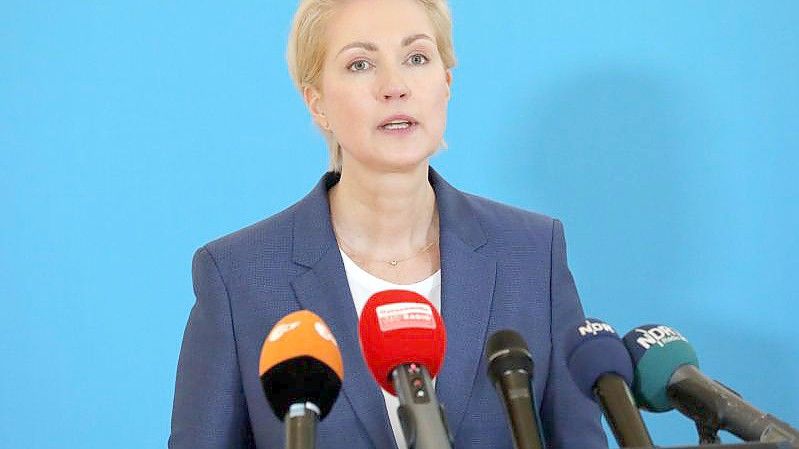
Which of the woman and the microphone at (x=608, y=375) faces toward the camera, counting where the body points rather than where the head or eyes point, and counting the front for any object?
the woman

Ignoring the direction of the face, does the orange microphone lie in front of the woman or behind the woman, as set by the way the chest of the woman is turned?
in front

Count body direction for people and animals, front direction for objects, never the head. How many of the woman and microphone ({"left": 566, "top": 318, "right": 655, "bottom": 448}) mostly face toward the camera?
1

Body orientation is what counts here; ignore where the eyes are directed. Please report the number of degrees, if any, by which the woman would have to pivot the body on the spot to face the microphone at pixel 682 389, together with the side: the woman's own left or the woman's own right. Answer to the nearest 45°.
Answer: approximately 45° to the woman's own left

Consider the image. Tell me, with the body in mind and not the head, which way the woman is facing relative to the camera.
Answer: toward the camera

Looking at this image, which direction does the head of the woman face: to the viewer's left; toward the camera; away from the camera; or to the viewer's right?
toward the camera

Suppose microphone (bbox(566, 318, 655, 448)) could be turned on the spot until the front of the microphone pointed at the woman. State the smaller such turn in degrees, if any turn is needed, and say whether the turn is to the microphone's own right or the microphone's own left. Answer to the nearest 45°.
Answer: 0° — it already faces them

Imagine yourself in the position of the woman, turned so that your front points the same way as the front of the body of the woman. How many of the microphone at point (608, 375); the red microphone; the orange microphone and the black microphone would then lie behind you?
0

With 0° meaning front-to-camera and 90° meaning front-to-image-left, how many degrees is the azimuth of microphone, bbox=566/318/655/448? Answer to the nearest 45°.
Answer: approximately 135°

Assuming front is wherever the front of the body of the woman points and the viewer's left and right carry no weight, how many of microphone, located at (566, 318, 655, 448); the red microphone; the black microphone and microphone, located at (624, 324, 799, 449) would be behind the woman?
0
